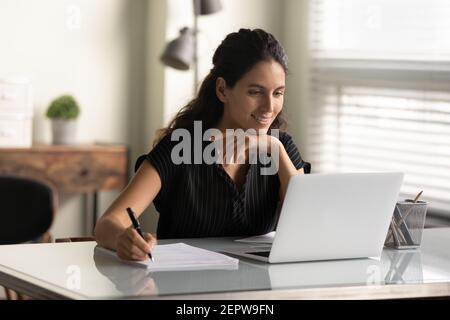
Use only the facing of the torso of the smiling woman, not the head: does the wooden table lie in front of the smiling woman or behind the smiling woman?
behind

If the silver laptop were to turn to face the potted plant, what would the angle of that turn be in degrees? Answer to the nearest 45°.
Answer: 0° — it already faces it

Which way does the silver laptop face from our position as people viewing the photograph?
facing away from the viewer and to the left of the viewer

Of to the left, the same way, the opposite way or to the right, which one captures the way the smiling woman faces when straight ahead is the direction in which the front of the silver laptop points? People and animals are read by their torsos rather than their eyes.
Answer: the opposite way
